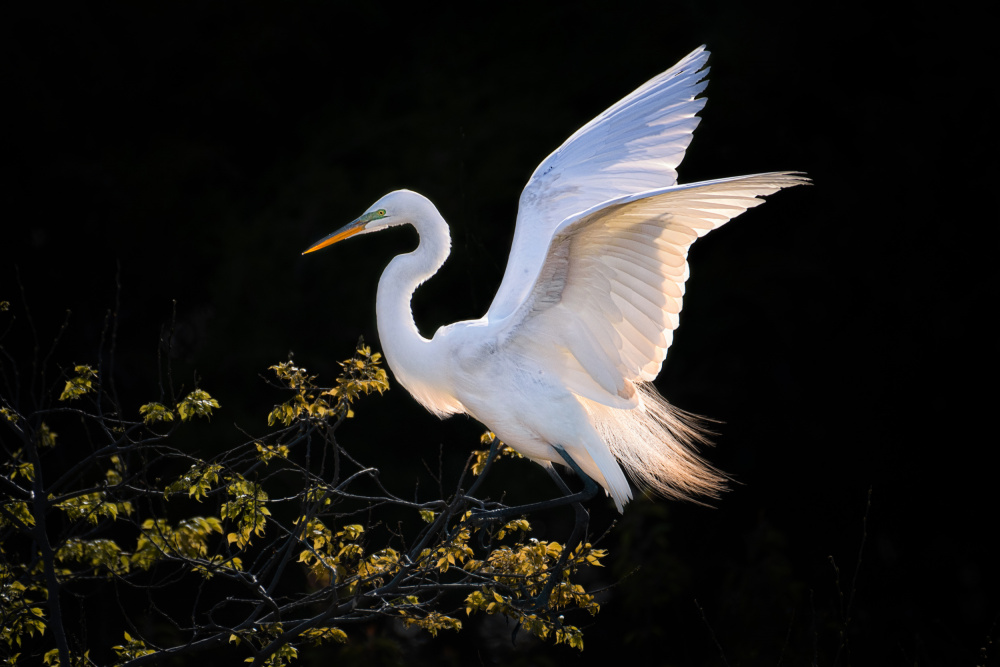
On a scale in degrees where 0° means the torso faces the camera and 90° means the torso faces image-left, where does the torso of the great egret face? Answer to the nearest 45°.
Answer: approximately 90°
